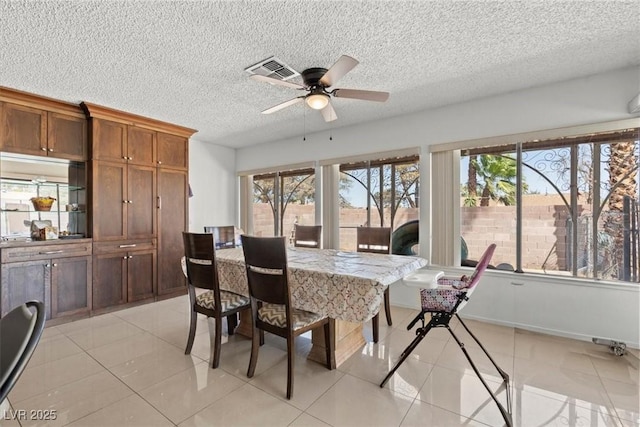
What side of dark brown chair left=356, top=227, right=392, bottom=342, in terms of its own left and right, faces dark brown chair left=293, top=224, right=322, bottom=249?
right

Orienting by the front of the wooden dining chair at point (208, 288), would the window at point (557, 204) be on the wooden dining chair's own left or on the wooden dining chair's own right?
on the wooden dining chair's own right

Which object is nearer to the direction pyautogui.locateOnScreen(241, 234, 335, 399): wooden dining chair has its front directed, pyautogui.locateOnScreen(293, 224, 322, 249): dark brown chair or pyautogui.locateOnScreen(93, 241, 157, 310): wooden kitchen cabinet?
the dark brown chair

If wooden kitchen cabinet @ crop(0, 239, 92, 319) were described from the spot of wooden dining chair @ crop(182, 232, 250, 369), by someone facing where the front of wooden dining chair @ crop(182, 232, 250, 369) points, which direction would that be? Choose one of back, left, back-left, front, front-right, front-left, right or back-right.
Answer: left

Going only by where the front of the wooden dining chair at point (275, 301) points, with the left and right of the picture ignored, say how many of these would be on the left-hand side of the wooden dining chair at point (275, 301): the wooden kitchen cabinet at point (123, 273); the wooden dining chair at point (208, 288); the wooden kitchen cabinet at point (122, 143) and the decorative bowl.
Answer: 4

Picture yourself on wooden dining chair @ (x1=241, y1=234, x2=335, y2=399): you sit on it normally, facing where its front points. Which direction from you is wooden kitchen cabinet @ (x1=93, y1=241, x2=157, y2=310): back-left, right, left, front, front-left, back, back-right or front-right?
left

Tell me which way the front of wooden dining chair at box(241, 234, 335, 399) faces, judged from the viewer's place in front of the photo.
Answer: facing away from the viewer and to the right of the viewer

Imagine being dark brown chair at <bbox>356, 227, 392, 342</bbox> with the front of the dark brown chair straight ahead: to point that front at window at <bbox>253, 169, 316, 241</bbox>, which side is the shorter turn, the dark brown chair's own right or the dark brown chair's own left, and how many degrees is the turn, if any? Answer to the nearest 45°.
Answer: approximately 90° to the dark brown chair's own right

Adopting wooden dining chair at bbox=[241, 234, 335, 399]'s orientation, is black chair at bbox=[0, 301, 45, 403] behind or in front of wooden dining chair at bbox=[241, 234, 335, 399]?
behind

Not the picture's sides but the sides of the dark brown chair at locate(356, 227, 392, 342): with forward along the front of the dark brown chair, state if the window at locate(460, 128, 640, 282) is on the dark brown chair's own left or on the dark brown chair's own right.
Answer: on the dark brown chair's own left

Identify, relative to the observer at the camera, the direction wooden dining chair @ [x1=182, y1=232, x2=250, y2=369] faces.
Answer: facing away from the viewer and to the right of the viewer

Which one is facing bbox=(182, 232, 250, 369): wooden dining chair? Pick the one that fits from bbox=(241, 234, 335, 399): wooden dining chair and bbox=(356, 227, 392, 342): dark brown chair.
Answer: the dark brown chair

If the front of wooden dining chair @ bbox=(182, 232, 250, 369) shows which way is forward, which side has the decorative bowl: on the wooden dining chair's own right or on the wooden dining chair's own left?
on the wooden dining chair's own left

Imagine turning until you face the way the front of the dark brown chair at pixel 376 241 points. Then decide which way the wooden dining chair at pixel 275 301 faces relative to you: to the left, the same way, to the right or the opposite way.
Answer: the opposite way
